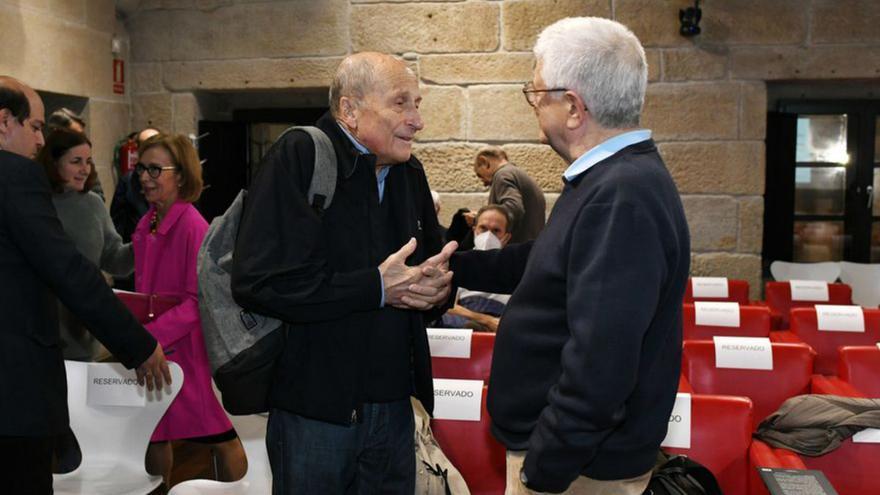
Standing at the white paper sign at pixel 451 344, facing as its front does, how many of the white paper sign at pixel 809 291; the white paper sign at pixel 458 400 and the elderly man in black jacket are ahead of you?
2

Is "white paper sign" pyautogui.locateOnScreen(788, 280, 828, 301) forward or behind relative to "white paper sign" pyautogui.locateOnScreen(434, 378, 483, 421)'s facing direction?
behind

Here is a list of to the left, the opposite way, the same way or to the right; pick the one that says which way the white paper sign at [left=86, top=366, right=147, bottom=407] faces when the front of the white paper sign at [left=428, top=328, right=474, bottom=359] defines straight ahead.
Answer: the same way

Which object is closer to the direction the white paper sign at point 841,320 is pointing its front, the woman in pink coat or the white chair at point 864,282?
the woman in pink coat

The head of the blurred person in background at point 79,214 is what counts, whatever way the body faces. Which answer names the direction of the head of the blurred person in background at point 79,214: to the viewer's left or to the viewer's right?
to the viewer's right

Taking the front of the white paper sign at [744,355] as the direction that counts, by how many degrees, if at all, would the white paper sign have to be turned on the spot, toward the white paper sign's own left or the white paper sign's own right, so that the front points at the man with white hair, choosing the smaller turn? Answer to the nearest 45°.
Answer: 0° — it already faces them

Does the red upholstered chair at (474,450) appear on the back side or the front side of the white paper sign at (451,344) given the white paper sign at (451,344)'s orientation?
on the front side

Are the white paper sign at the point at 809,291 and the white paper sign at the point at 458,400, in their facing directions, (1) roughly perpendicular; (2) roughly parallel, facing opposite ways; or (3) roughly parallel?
roughly parallel

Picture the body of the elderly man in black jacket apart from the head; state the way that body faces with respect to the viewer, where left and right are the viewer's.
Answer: facing the viewer and to the right of the viewer

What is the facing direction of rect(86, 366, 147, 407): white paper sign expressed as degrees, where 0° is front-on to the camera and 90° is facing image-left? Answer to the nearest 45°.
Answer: approximately 0°

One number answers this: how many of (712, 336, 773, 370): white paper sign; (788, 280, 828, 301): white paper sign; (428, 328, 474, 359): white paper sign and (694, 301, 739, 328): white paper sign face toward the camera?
4

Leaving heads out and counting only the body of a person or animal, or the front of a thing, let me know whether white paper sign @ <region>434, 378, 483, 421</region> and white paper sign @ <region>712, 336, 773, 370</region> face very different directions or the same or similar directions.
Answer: same or similar directions

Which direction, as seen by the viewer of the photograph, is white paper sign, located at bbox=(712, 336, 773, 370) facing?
facing the viewer

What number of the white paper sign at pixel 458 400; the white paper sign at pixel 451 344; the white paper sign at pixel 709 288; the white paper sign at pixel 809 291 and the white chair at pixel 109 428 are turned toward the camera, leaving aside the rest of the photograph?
5

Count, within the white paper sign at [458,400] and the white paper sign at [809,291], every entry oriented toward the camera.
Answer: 2

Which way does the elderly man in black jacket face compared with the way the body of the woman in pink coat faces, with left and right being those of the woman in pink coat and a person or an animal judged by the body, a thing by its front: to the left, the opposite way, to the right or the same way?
to the left

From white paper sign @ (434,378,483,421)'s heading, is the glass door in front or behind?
behind

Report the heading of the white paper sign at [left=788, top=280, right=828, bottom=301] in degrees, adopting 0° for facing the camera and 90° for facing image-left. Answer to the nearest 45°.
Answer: approximately 0°

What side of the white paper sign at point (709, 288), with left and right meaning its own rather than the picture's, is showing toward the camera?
front

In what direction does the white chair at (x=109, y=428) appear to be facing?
toward the camera

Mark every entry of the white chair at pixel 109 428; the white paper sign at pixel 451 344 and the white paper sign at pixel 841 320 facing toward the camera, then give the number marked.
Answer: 3

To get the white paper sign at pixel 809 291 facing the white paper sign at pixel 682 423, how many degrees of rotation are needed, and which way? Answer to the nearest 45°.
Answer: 0° — it already faces it
